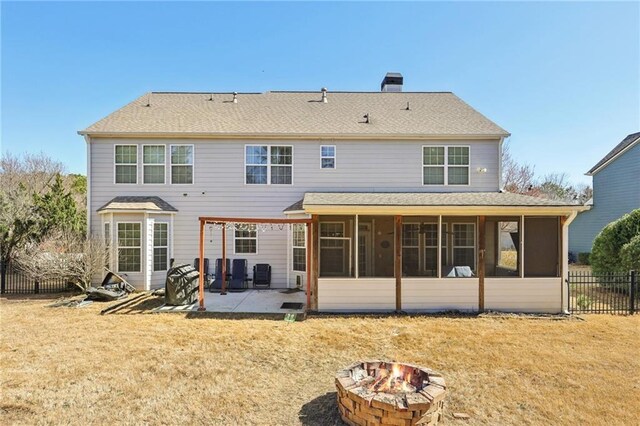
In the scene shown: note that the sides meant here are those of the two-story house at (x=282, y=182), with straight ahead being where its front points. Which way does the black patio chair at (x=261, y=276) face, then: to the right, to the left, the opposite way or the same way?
the opposite way

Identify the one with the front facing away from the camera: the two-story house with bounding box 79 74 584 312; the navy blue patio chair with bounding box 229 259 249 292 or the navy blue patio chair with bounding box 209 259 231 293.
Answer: the two-story house

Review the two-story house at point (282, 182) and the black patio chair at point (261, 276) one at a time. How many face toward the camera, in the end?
1

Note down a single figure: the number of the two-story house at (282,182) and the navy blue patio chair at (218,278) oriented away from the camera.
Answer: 1

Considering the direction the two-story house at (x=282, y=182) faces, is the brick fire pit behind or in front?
behind

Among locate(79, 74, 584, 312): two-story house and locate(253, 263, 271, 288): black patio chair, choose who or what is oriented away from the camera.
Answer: the two-story house

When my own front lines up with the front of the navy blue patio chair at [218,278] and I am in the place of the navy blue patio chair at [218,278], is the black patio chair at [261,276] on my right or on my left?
on my left

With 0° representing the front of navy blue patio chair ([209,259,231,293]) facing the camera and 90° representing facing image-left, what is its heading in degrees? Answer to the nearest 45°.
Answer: approximately 45°
